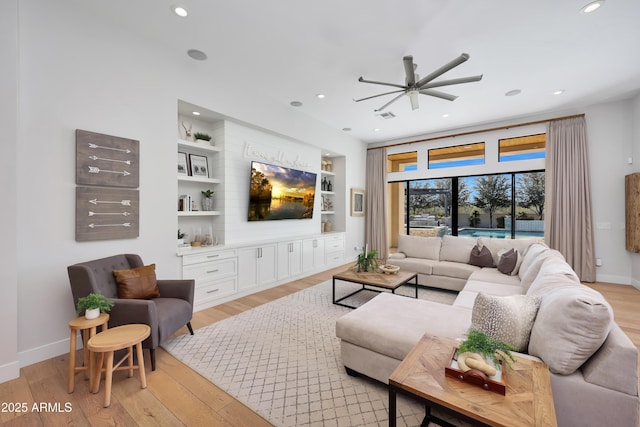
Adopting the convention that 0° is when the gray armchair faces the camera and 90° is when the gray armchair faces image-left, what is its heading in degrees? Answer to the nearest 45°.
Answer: approximately 315°

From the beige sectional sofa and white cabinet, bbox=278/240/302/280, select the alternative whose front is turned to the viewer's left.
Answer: the beige sectional sofa

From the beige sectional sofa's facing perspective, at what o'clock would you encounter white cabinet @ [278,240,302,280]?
The white cabinet is roughly at 1 o'clock from the beige sectional sofa.

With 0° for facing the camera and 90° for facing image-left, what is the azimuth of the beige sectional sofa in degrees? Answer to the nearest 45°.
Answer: approximately 90°

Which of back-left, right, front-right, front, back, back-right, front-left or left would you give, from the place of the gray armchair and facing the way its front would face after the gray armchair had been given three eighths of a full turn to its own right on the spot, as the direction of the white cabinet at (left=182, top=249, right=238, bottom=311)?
back-right

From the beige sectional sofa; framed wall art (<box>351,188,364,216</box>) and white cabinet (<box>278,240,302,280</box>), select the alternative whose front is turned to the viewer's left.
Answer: the beige sectional sofa

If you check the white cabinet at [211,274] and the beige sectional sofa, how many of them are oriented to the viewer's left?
1

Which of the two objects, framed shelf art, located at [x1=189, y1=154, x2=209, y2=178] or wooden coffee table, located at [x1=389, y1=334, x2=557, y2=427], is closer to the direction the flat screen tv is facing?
the wooden coffee table

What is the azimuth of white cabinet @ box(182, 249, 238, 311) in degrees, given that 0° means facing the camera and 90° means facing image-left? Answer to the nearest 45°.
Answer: approximately 315°

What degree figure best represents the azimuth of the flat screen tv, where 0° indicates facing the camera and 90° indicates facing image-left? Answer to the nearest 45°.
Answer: approximately 315°

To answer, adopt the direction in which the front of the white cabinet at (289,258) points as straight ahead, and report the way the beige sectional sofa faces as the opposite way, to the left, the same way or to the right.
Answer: the opposite way

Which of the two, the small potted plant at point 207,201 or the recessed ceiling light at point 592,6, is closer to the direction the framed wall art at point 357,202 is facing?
the recessed ceiling light

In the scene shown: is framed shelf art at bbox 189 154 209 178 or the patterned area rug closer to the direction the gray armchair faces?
the patterned area rug
